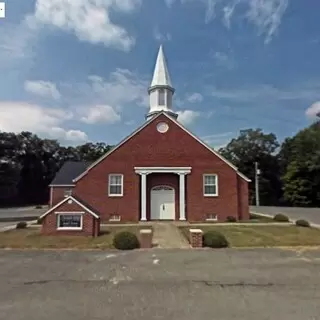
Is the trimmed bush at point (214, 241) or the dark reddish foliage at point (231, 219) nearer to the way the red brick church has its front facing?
the trimmed bush

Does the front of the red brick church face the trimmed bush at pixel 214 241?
yes

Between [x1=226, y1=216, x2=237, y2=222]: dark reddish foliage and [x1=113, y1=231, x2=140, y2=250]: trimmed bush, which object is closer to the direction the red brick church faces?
the trimmed bush

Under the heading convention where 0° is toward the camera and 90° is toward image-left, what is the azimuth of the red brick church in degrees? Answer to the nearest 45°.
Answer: approximately 0°

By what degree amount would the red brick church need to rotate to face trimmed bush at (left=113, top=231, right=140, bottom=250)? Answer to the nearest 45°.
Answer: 0° — it already faces it
